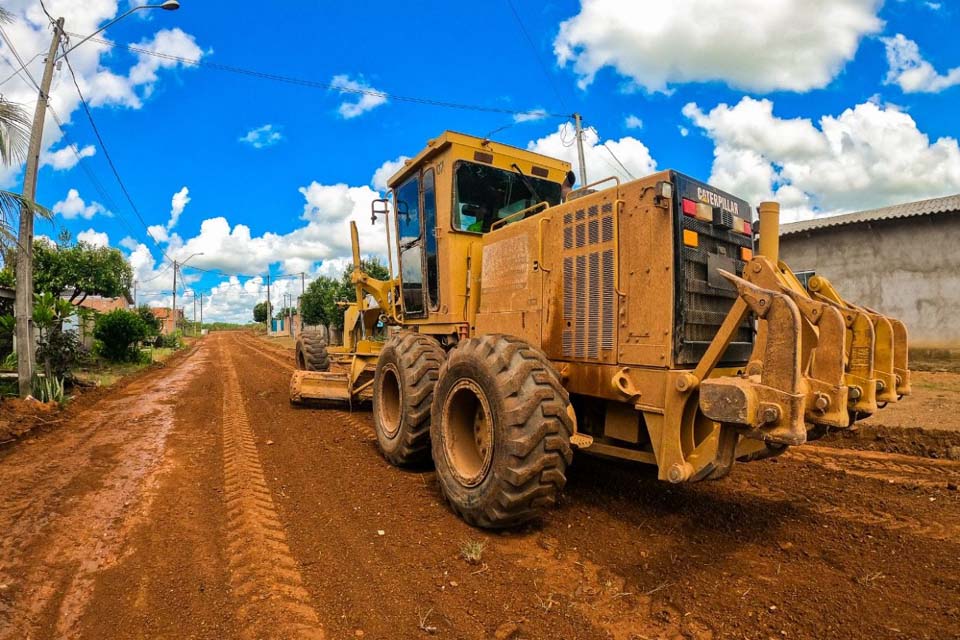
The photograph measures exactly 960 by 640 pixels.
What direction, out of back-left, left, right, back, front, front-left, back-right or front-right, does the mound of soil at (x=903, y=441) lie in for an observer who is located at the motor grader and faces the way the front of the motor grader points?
right

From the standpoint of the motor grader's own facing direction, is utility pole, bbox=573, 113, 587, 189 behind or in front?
in front

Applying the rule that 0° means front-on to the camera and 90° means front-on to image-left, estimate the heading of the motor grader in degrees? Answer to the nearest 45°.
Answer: approximately 135°

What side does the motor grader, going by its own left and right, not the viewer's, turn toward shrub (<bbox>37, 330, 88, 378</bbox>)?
front

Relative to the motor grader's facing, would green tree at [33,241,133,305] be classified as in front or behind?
in front

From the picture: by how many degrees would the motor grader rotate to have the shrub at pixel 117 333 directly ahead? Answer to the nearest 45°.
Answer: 0° — it already faces it

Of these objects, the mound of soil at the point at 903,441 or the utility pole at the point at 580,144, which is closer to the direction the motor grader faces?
the utility pole

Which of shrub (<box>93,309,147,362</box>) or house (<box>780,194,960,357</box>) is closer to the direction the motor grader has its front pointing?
the shrub
